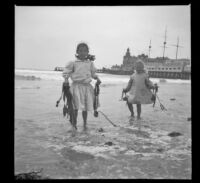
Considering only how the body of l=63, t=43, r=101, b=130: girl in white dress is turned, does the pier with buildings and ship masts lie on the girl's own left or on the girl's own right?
on the girl's own left

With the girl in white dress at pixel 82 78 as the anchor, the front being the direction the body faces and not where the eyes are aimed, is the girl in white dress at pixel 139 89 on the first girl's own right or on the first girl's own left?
on the first girl's own left

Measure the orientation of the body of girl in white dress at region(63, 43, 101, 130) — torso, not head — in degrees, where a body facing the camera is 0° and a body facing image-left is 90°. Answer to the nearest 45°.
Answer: approximately 0°
